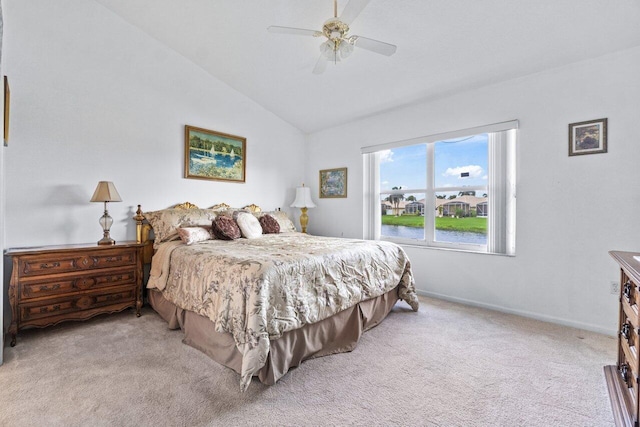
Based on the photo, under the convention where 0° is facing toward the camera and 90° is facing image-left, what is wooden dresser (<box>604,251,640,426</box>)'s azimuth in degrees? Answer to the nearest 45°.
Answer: approximately 90°

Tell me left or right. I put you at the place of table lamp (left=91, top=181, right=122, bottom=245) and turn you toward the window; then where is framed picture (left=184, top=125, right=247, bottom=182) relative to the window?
left

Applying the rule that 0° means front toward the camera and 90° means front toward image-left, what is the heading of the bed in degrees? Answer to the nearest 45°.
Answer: approximately 315°

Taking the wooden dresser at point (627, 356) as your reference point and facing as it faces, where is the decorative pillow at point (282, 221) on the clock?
The decorative pillow is roughly at 12 o'clock from the wooden dresser.

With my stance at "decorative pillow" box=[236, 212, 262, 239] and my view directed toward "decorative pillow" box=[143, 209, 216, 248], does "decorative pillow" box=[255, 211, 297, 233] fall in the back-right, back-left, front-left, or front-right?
back-right

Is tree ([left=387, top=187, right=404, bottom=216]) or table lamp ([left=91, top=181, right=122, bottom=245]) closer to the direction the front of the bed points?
the tree

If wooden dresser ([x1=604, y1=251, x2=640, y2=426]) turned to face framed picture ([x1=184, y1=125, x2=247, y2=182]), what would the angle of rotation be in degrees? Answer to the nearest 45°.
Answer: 0° — it already faces it
